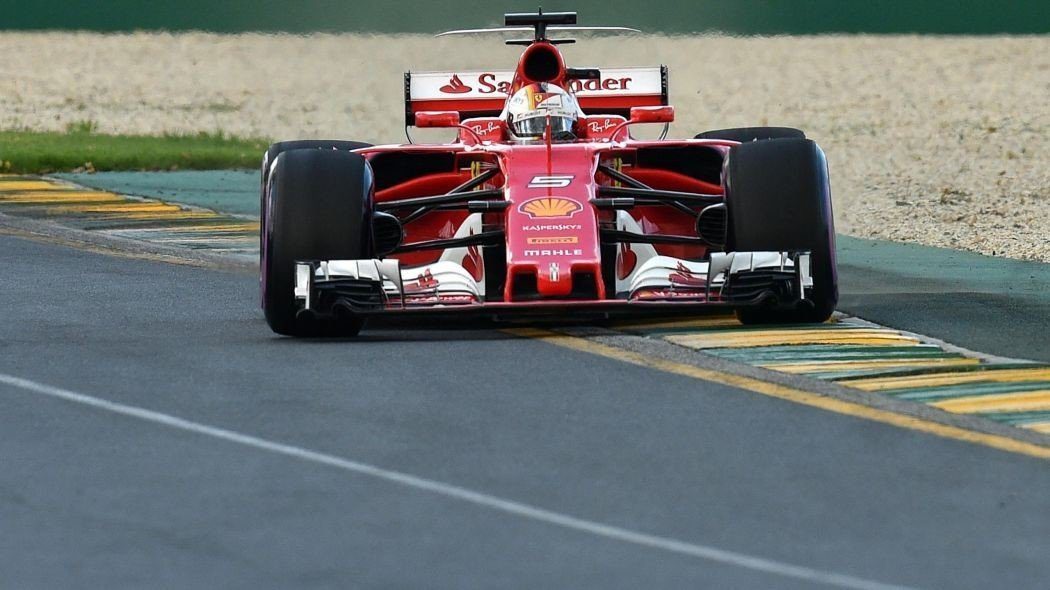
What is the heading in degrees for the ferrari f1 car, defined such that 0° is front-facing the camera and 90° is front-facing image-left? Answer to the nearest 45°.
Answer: approximately 0°
